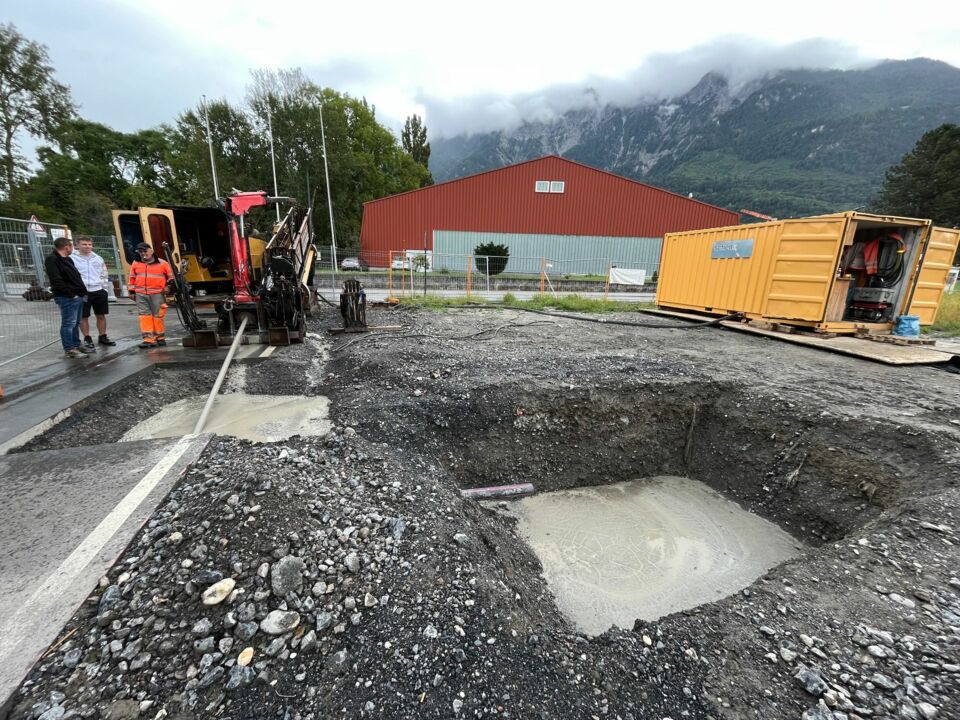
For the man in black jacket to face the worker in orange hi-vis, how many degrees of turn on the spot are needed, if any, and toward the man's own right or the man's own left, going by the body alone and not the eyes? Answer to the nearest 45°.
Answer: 0° — they already face them

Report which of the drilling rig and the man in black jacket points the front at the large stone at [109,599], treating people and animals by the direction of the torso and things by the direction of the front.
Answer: the drilling rig

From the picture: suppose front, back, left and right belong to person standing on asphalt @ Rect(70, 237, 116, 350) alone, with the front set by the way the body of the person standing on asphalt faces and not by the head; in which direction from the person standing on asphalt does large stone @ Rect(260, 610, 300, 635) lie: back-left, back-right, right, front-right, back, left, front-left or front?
front-right

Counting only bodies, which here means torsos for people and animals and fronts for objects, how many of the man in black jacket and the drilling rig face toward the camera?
1

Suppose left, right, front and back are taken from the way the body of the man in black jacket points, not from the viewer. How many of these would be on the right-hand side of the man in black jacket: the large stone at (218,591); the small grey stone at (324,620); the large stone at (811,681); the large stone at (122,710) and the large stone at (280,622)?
5

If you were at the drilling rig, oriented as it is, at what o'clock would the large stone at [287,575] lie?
The large stone is roughly at 12 o'clock from the drilling rig.

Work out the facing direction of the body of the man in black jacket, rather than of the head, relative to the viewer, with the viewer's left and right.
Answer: facing to the right of the viewer

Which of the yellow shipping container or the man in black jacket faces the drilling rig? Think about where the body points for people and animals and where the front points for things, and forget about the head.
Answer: the man in black jacket

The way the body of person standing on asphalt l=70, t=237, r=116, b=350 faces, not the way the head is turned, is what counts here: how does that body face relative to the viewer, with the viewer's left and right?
facing the viewer and to the right of the viewer
